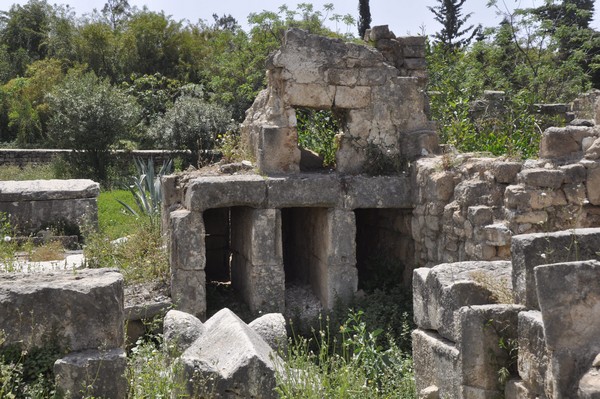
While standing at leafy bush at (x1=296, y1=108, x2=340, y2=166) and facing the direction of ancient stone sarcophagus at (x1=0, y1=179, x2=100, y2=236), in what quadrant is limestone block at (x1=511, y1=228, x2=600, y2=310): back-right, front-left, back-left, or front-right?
back-left

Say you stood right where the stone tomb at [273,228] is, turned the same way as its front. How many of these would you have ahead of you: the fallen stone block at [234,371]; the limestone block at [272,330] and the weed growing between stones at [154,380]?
3

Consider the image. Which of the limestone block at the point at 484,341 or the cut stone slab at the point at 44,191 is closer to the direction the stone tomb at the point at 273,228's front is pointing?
the limestone block

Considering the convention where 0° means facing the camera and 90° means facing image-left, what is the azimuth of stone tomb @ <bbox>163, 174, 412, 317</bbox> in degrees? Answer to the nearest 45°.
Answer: approximately 0°

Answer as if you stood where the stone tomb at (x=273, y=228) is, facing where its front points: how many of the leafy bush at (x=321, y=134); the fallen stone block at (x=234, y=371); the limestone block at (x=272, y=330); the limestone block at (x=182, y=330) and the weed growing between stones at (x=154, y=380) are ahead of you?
4

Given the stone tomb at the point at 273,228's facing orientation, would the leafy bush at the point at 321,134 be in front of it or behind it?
behind

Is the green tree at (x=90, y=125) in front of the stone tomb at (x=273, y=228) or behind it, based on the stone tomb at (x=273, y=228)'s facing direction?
behind

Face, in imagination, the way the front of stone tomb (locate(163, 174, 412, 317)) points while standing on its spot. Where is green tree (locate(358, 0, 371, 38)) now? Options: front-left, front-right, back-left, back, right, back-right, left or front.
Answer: back

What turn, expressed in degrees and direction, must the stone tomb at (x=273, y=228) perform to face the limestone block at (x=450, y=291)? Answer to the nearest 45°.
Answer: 0° — it already faces it
